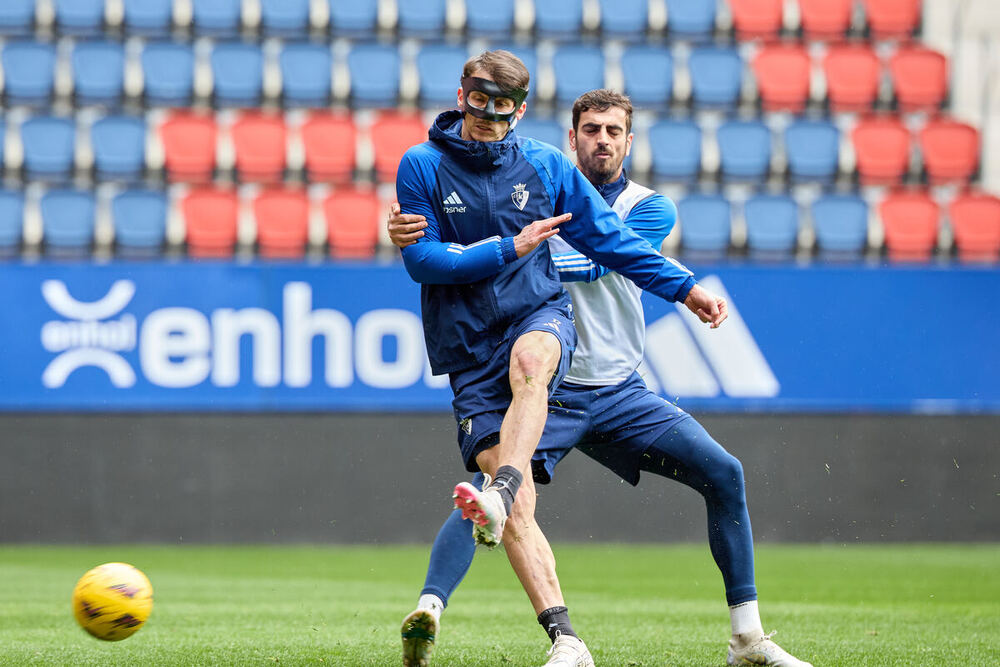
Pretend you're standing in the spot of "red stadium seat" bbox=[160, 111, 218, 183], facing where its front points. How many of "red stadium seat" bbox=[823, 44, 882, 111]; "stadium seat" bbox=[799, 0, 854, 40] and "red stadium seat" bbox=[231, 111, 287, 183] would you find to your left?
3

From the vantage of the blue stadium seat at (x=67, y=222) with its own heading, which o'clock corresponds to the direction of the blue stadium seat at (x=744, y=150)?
the blue stadium seat at (x=744, y=150) is roughly at 9 o'clock from the blue stadium seat at (x=67, y=222).

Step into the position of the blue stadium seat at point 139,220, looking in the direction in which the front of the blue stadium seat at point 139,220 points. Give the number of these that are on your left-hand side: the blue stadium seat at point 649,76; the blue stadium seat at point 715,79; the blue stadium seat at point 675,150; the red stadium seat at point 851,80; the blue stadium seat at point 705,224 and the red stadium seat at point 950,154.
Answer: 6

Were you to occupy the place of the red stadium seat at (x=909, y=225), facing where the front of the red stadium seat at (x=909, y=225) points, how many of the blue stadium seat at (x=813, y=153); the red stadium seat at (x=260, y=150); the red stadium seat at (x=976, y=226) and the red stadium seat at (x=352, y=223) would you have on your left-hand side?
1

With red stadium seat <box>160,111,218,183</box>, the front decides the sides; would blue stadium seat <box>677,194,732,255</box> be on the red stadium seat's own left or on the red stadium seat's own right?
on the red stadium seat's own left

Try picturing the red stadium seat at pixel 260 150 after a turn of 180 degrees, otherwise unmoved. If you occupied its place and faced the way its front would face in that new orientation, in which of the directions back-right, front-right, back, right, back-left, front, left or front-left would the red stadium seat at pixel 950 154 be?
right

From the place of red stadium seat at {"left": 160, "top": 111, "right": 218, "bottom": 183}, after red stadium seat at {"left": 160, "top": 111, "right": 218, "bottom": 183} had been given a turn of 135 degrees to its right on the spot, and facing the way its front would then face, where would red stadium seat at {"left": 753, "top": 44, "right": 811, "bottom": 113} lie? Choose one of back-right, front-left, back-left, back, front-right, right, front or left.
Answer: back-right

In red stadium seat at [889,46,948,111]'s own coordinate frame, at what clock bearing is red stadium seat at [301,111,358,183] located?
red stadium seat at [301,111,358,183] is roughly at 2 o'clock from red stadium seat at [889,46,948,111].
